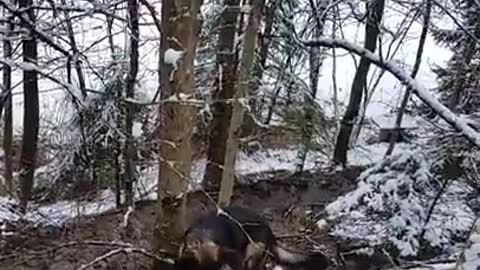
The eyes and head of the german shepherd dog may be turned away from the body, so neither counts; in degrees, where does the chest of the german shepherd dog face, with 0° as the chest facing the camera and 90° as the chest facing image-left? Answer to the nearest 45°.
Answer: approximately 90°

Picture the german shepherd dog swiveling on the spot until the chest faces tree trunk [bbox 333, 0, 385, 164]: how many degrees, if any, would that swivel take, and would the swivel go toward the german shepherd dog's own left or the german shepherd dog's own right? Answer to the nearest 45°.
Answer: approximately 90° to the german shepherd dog's own right

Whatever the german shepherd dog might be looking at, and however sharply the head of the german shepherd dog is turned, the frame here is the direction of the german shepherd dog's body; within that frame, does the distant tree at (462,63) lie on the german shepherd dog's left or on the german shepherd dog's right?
on the german shepherd dog's right

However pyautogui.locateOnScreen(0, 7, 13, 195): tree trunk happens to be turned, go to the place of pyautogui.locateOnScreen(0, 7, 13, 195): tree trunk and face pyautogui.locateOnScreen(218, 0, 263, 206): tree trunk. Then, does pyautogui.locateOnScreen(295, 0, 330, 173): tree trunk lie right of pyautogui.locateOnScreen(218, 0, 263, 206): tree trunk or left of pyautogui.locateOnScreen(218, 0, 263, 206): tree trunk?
left

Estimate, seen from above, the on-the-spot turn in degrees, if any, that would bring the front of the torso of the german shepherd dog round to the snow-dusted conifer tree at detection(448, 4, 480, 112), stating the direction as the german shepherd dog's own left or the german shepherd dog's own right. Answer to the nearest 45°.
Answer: approximately 135° to the german shepherd dog's own right
